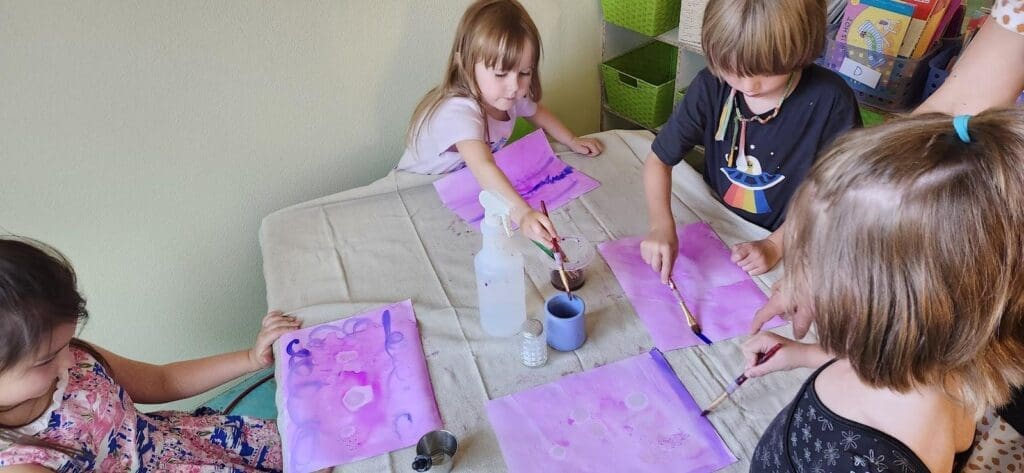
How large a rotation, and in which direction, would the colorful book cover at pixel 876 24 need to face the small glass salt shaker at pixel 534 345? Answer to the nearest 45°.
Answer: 0° — it already faces it

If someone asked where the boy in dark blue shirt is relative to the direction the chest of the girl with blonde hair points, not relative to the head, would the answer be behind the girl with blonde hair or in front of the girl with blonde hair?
in front

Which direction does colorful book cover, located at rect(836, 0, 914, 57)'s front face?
toward the camera

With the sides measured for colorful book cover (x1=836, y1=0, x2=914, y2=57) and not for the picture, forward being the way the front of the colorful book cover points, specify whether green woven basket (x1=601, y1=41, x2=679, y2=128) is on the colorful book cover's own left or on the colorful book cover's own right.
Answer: on the colorful book cover's own right

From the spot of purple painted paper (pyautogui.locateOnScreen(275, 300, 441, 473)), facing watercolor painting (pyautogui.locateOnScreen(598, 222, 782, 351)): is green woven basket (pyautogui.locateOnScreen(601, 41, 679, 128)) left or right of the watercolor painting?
left

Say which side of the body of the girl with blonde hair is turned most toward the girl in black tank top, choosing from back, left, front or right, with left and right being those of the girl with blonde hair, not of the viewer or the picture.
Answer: front

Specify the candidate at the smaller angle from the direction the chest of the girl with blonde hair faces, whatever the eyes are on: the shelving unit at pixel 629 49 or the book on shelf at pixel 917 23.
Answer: the book on shelf

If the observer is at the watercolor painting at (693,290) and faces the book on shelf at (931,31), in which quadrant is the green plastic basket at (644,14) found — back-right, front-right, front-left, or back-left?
front-left

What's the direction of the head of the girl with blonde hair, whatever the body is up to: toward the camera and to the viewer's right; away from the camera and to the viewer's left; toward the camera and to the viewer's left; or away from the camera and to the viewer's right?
toward the camera and to the viewer's right

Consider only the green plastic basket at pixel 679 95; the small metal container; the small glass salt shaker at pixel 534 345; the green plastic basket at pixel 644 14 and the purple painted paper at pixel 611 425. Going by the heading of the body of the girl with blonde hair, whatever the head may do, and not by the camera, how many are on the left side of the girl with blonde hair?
2

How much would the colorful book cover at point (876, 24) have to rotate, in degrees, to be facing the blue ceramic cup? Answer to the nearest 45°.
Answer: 0° — it already faces it

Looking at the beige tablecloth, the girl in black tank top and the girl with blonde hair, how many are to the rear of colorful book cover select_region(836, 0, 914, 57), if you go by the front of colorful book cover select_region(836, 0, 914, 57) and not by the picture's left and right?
0

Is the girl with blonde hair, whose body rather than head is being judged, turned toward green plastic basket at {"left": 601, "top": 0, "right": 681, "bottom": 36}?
no

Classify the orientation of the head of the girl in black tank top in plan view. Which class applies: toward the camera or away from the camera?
away from the camera

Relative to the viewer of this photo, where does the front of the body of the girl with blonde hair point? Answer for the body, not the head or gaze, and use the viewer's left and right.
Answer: facing the viewer and to the right of the viewer

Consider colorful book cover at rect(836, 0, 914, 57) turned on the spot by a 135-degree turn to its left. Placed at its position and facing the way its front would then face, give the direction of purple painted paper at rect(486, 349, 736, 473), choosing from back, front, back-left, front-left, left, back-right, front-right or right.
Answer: back-right

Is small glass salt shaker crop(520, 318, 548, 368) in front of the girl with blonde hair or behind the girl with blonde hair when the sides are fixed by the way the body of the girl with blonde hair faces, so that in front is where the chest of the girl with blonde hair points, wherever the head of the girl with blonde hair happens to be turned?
in front

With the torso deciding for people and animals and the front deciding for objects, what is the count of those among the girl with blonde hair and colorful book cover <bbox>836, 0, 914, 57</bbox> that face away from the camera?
0

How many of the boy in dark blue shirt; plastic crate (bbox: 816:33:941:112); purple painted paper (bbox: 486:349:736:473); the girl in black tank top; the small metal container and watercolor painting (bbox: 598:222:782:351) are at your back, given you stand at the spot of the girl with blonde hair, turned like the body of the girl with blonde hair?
0
